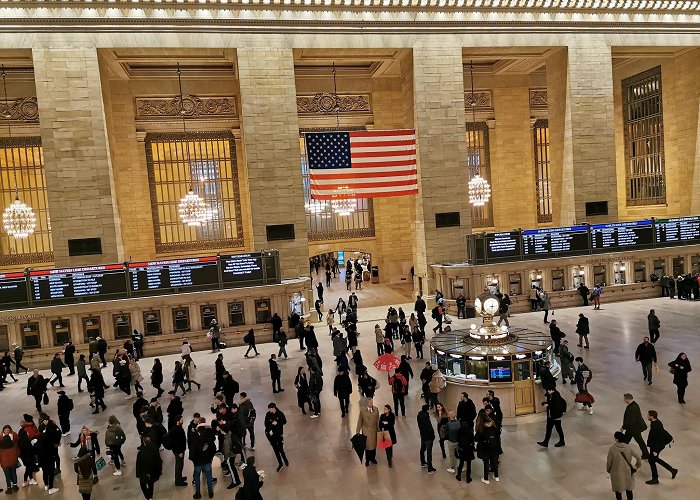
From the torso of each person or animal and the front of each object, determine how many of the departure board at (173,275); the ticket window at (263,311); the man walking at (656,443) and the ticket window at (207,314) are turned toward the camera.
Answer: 3

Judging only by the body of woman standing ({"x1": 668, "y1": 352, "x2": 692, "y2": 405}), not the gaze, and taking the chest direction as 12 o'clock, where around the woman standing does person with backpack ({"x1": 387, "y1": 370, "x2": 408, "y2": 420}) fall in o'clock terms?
The person with backpack is roughly at 2 o'clock from the woman standing.

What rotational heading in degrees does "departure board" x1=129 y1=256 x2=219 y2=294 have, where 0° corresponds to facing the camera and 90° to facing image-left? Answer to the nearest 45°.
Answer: approximately 0°

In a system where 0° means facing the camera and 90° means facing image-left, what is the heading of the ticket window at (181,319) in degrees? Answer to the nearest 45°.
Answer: approximately 0°

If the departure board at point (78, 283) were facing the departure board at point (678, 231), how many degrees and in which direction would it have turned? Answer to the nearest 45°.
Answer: approximately 90° to its left
